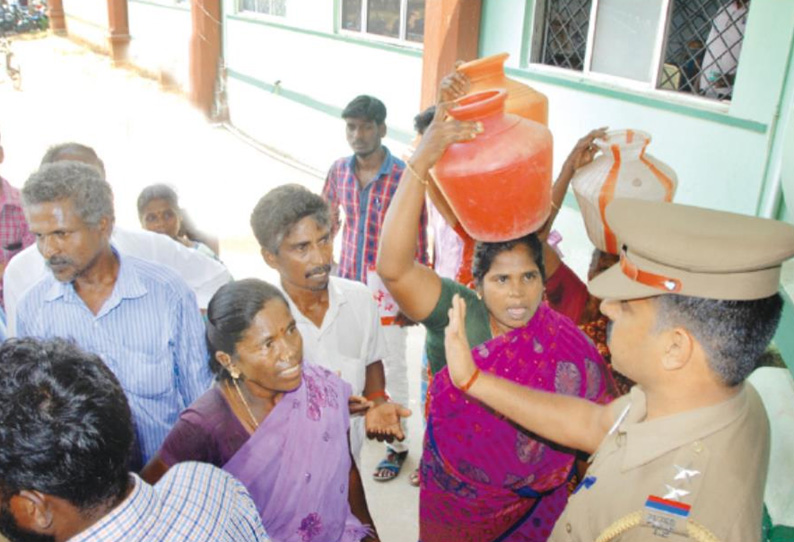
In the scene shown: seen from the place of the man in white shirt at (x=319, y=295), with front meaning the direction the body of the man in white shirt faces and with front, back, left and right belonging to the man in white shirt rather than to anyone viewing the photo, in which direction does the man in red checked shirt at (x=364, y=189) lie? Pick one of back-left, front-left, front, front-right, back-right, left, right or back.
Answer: back-left

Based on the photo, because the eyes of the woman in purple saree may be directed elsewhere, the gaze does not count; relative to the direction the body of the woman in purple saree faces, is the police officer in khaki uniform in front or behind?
in front

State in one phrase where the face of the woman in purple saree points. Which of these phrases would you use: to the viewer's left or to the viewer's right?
to the viewer's right

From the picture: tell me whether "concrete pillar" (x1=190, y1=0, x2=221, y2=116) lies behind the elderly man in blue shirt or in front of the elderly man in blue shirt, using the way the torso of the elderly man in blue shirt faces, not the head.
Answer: behind

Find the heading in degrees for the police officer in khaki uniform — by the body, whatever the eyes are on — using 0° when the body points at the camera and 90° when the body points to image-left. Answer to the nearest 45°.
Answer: approximately 90°

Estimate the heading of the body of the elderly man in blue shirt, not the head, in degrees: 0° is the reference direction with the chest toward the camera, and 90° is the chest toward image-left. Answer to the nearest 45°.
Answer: approximately 45°

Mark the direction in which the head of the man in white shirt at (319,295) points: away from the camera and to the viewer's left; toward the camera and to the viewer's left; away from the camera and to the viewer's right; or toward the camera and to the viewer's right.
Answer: toward the camera and to the viewer's right

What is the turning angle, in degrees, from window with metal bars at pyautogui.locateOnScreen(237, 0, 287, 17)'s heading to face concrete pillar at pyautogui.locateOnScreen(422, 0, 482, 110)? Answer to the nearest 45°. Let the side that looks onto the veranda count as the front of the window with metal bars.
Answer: approximately 45° to its left

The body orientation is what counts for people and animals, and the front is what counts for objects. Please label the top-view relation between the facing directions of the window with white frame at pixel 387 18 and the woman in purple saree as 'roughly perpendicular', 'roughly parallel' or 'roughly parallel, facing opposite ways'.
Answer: roughly perpendicular
